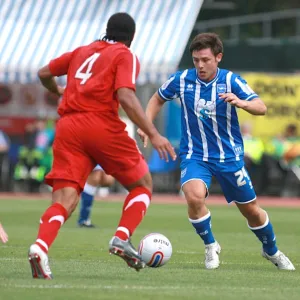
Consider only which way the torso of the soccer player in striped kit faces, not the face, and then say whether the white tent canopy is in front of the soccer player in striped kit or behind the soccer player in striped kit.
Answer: behind

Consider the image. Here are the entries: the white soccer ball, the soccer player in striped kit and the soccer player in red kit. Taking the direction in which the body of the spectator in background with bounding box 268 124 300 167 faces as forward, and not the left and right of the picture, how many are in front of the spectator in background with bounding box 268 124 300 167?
3

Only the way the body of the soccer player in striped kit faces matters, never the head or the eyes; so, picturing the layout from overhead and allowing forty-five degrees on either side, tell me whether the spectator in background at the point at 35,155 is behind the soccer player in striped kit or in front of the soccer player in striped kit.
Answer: behind

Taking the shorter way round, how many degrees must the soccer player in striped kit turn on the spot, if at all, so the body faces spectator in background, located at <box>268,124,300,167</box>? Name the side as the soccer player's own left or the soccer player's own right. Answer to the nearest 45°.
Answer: approximately 180°

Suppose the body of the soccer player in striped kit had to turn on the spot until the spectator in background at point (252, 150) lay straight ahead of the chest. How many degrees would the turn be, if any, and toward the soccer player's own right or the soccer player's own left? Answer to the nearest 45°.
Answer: approximately 180°

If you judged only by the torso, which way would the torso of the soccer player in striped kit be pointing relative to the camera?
toward the camera

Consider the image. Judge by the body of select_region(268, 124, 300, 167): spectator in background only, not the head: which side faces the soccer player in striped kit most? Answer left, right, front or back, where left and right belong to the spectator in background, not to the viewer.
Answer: front

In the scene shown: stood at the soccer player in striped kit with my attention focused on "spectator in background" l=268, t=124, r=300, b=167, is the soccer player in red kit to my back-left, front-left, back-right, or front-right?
back-left

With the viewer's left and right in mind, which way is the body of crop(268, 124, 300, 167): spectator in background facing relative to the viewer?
facing the viewer

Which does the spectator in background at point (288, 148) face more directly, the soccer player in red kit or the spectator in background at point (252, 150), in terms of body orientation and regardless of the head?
the soccer player in red kit

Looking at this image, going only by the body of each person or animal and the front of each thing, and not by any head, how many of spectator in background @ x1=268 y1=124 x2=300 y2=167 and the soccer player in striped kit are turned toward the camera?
2
